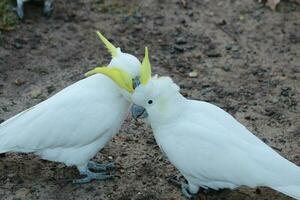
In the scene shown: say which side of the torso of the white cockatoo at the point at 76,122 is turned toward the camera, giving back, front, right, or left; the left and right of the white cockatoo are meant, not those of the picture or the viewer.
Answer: right

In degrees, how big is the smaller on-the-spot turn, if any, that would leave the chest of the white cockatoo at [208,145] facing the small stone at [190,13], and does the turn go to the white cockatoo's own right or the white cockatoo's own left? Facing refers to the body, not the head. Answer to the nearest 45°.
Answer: approximately 90° to the white cockatoo's own right

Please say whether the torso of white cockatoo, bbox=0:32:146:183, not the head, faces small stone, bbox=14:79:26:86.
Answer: no

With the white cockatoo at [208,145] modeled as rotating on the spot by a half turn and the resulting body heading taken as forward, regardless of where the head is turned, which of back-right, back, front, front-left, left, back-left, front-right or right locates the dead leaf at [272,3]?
left

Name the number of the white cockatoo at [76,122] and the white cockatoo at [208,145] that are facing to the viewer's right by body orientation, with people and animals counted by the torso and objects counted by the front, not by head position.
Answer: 1

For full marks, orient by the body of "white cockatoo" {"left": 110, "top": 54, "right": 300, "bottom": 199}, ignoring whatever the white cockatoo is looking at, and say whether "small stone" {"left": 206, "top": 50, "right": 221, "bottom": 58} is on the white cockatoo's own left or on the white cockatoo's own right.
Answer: on the white cockatoo's own right

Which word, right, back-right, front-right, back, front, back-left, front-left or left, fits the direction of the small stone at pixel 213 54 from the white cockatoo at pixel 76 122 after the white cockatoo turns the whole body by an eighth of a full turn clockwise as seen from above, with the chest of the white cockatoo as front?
left

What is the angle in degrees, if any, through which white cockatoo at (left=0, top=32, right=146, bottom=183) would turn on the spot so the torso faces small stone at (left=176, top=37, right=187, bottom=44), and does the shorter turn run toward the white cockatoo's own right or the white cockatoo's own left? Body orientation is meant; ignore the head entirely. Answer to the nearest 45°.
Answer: approximately 45° to the white cockatoo's own left

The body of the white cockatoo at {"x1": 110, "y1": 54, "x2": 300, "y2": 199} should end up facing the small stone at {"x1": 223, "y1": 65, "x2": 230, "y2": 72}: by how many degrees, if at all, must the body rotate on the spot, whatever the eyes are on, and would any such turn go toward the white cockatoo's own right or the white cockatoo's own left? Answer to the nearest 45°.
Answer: approximately 90° to the white cockatoo's own right

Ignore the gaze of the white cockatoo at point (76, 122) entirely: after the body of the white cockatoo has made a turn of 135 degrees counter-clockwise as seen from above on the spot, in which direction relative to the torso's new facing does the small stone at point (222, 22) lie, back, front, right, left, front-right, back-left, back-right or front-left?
right

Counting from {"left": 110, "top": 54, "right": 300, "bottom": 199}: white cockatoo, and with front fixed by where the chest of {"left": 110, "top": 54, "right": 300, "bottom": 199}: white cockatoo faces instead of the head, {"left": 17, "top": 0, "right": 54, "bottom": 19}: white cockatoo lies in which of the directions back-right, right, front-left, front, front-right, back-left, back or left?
front-right

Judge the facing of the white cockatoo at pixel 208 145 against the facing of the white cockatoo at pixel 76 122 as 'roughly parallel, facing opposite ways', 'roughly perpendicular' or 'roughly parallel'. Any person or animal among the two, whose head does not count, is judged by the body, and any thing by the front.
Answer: roughly parallel, facing opposite ways

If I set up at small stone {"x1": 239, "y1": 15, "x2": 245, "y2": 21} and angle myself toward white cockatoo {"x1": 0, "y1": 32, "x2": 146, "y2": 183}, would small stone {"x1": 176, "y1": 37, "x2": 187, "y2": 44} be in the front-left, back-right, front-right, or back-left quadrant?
front-right

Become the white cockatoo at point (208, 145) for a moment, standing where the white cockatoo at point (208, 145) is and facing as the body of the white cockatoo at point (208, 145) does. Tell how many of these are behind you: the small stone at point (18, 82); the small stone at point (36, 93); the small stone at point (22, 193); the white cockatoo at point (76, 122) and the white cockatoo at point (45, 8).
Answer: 0

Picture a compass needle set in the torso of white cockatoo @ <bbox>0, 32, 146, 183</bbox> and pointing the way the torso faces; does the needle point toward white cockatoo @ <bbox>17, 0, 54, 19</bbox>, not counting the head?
no

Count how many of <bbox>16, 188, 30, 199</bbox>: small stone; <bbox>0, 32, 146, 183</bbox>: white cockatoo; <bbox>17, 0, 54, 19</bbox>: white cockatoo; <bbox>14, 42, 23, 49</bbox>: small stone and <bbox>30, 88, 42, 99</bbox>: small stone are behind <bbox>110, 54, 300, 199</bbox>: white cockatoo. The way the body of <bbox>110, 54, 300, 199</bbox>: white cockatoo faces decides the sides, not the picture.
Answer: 0

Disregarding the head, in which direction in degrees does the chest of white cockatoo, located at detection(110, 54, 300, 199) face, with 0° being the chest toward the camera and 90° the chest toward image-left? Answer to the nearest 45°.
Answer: approximately 90°

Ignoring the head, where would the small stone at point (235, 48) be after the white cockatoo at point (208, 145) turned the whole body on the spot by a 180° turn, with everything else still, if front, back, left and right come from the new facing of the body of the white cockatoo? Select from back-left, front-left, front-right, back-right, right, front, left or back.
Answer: left

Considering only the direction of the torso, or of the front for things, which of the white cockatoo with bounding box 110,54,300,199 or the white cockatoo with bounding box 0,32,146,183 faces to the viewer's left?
the white cockatoo with bounding box 110,54,300,199

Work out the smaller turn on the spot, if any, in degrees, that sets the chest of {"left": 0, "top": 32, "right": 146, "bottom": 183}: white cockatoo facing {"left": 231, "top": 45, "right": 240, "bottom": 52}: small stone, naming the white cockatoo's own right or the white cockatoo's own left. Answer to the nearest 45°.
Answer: approximately 45° to the white cockatoo's own left

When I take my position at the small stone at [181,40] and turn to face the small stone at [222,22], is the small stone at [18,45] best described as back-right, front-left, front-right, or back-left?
back-left
